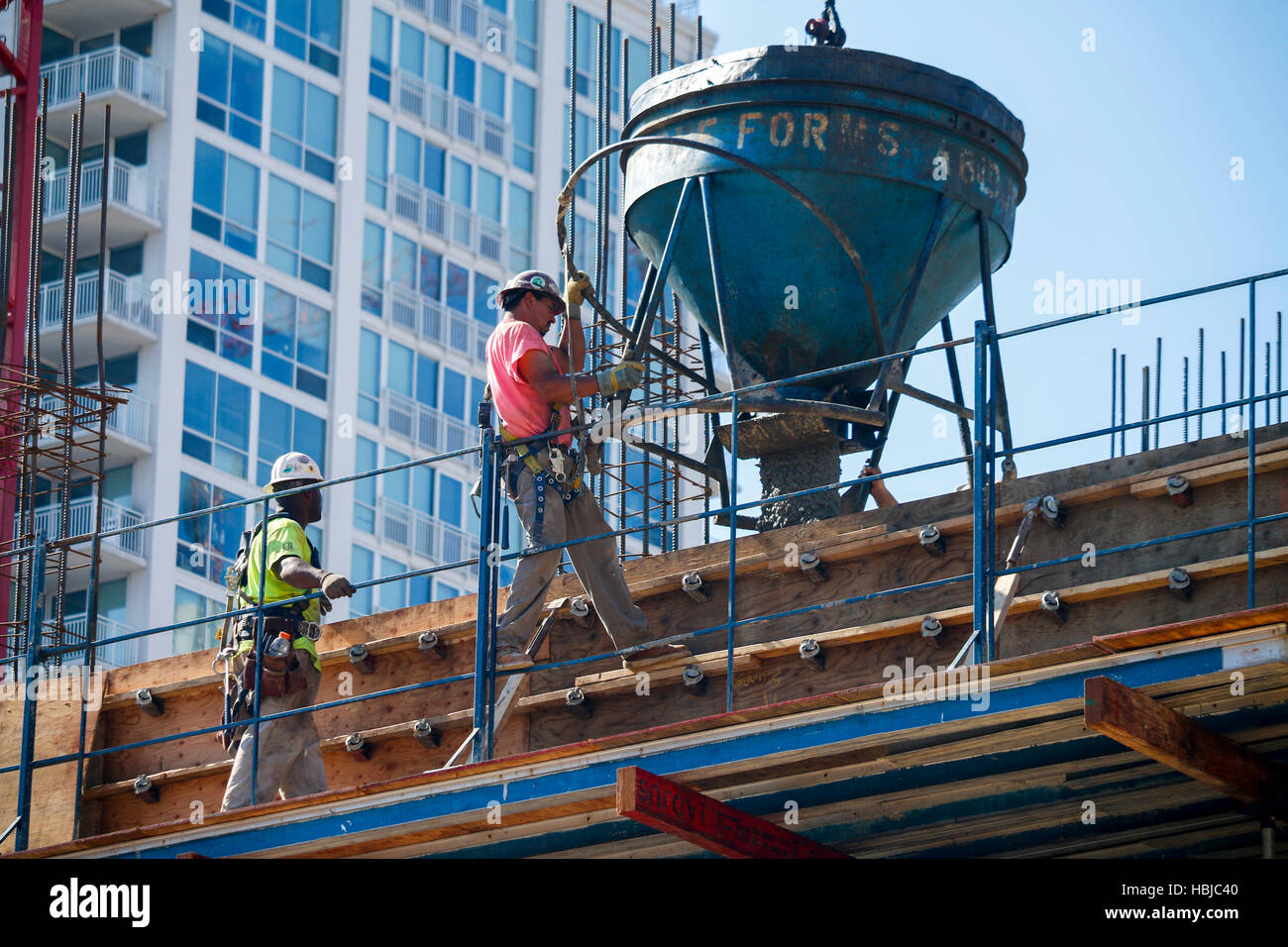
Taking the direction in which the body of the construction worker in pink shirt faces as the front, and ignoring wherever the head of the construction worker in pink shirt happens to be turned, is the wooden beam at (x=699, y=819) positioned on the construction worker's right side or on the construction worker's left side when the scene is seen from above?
on the construction worker's right side

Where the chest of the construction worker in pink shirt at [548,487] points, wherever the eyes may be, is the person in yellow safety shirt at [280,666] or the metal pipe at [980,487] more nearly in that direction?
the metal pipe

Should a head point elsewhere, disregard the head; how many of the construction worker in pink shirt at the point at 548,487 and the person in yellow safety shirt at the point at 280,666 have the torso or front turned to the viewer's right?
2

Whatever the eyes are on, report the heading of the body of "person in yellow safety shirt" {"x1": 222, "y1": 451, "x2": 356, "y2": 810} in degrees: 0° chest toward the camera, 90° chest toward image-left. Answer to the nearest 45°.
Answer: approximately 270°

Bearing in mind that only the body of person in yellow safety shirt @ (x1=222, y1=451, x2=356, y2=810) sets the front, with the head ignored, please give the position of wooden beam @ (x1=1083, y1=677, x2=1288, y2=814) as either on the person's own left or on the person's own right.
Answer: on the person's own right

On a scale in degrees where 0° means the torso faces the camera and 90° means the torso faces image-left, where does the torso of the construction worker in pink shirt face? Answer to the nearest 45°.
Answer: approximately 270°

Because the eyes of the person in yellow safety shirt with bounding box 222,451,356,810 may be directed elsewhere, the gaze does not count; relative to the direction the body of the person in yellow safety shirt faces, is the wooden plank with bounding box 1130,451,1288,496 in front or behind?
in front

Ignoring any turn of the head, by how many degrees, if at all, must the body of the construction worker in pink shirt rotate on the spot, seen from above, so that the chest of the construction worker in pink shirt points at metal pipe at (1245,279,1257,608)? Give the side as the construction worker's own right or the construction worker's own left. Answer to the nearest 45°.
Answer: approximately 45° to the construction worker's own right
